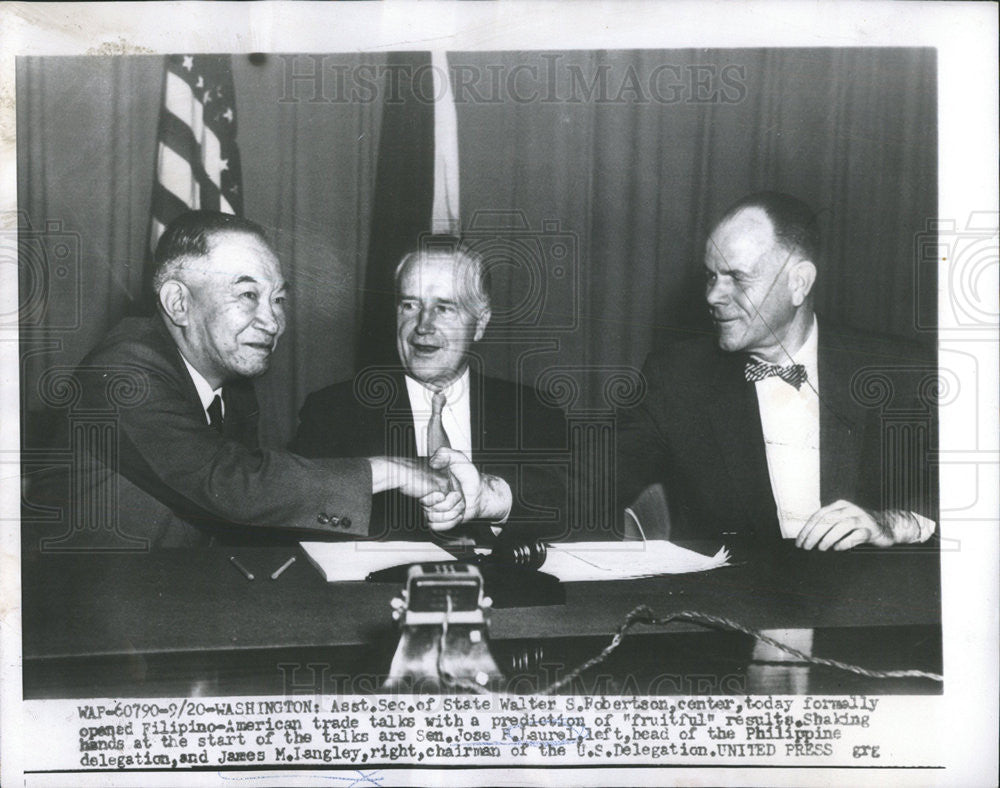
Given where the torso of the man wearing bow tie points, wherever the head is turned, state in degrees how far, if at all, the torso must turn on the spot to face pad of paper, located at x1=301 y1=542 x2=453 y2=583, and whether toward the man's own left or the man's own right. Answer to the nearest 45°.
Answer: approximately 90° to the man's own right

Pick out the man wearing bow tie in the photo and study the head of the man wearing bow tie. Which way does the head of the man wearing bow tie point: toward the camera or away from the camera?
toward the camera

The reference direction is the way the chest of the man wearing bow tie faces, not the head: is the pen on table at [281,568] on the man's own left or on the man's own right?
on the man's own right

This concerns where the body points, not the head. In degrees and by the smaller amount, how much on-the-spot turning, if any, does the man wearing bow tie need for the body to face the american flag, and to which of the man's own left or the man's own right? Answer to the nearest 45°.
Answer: approximately 90° to the man's own right

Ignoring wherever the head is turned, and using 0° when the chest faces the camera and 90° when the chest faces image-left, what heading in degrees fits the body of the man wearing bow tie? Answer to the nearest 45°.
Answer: approximately 0°
